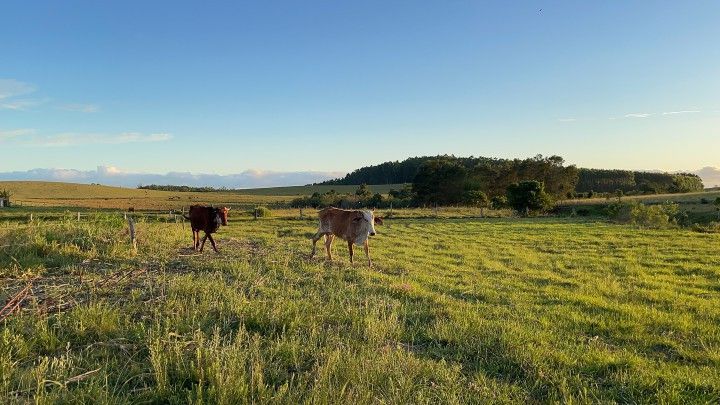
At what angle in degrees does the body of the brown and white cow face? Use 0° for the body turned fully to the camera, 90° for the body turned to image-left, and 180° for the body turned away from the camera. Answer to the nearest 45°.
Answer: approximately 315°
